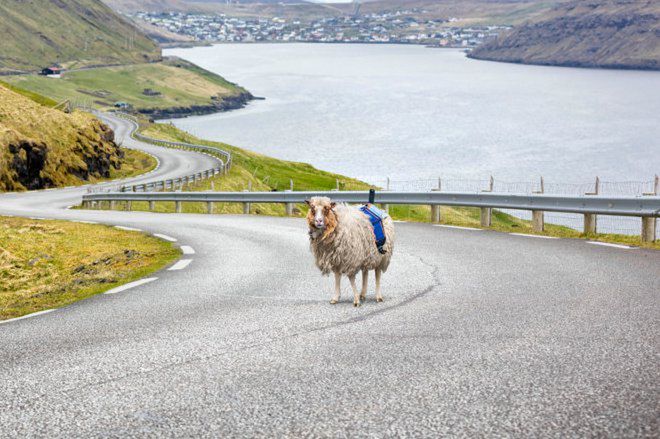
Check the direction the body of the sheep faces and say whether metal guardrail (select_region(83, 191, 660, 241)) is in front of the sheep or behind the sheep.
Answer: behind

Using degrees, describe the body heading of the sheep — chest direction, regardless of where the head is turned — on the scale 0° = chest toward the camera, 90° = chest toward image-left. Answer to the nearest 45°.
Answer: approximately 45°
